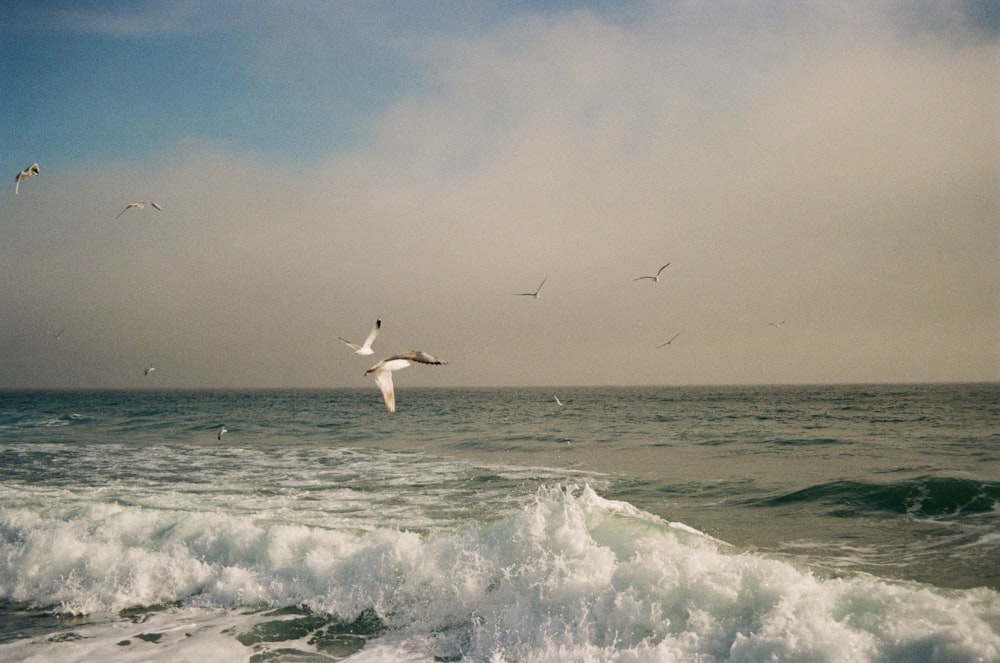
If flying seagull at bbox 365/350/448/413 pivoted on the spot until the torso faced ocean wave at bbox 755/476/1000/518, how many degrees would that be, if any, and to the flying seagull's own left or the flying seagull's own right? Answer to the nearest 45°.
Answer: approximately 135° to the flying seagull's own right

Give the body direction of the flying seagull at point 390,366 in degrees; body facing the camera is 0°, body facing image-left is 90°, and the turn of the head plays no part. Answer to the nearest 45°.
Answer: approximately 90°
